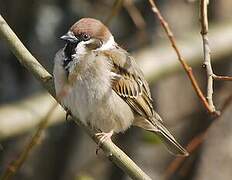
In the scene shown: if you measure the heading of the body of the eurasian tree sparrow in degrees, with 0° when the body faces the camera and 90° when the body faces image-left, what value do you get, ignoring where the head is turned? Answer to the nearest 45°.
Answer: approximately 45°

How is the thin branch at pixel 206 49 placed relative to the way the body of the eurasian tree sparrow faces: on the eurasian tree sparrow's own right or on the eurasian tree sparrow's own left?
on the eurasian tree sparrow's own left
